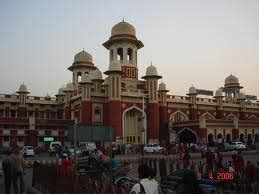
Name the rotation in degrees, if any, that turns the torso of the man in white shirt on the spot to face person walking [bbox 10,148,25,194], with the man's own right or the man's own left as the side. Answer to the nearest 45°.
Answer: approximately 45° to the man's own left

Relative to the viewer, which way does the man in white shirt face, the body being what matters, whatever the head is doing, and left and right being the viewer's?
facing away from the viewer

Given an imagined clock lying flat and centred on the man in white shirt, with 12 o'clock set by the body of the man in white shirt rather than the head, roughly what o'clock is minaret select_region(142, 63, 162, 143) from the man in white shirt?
The minaret is roughly at 12 o'clock from the man in white shirt.

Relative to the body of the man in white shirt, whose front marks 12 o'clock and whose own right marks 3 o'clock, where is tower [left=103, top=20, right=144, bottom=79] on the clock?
The tower is roughly at 12 o'clock from the man in white shirt.

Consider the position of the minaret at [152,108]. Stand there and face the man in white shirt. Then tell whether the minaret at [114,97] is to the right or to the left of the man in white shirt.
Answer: right
